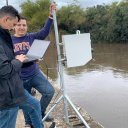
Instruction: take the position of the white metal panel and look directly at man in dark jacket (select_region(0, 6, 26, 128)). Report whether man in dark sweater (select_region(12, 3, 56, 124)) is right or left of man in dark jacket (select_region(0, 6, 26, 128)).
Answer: right

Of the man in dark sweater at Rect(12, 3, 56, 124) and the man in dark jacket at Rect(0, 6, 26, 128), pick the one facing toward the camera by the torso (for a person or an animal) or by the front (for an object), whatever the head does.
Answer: the man in dark sweater at Rect(12, 3, 56, 124)

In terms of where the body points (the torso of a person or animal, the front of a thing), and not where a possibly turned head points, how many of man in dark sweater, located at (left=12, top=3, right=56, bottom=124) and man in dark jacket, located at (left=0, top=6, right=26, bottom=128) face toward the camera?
1

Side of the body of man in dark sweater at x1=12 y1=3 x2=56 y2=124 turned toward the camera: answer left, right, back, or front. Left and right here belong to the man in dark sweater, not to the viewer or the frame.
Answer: front

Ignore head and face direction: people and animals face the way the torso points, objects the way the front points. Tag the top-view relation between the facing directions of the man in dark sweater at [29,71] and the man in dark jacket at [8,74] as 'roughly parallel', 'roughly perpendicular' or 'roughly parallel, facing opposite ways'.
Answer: roughly perpendicular

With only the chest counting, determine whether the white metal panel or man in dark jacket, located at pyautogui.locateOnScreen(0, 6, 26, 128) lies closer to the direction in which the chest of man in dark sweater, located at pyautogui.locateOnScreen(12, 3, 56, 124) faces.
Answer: the man in dark jacket

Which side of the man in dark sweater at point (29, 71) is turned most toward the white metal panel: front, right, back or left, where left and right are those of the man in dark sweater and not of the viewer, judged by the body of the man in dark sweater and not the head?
left

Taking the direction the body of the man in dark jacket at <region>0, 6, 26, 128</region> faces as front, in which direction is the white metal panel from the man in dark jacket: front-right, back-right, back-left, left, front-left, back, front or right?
front-left

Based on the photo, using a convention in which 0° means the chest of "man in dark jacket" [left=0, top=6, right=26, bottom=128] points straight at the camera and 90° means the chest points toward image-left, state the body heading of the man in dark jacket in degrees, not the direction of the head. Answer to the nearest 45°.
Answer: approximately 270°

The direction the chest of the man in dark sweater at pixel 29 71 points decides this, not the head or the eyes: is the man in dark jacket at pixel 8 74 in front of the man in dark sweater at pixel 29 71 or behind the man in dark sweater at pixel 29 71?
in front
